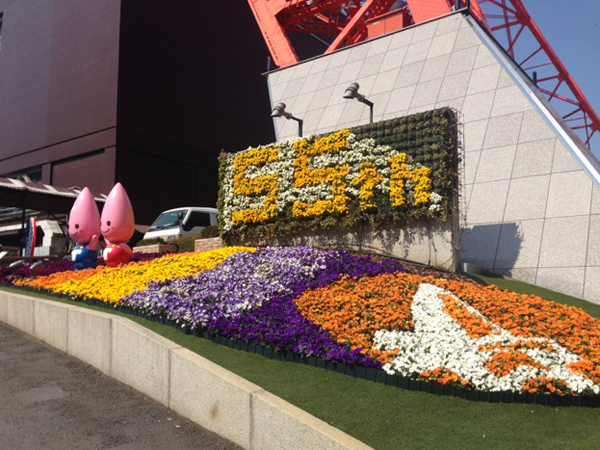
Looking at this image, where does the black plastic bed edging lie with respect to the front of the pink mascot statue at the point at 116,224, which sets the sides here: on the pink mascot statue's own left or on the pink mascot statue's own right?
on the pink mascot statue's own left

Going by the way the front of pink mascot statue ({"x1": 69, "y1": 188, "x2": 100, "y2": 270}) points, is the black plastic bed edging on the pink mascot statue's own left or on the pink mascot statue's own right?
on the pink mascot statue's own left

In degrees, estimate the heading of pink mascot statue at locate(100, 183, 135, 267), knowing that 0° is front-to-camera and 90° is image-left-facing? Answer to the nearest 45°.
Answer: approximately 45°

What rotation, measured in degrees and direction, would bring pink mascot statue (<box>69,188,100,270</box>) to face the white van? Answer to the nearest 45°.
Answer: approximately 180°

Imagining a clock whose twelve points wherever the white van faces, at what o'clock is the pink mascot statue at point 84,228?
The pink mascot statue is roughly at 11 o'clock from the white van.

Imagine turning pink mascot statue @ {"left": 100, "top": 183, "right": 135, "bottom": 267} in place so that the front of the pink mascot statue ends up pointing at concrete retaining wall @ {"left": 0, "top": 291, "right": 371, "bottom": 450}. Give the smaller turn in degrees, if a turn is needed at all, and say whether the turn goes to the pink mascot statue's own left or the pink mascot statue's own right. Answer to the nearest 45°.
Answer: approximately 45° to the pink mascot statue's own left

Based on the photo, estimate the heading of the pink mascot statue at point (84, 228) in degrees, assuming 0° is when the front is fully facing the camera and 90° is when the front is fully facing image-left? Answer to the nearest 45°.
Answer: approximately 45°

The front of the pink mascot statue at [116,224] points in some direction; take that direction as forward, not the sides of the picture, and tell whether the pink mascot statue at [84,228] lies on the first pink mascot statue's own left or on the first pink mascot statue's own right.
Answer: on the first pink mascot statue's own right

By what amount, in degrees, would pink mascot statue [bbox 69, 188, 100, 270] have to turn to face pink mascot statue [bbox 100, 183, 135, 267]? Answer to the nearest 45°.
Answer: approximately 90° to its left
